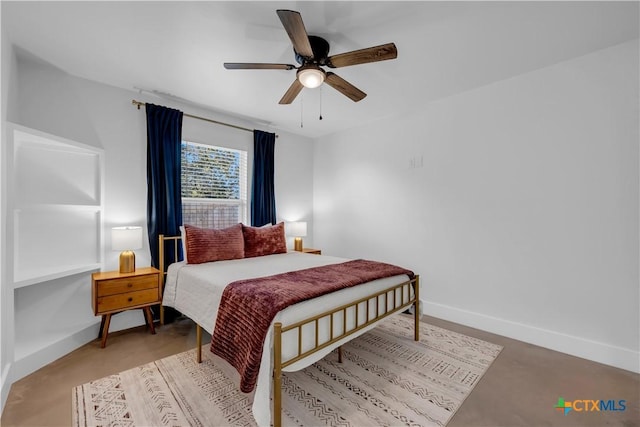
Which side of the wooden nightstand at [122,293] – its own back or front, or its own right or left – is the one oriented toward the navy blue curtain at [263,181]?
left

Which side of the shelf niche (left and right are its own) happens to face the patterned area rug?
front

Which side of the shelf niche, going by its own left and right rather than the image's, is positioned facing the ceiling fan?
front

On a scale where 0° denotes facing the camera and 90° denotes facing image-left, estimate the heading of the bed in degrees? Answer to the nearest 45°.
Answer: approximately 315°

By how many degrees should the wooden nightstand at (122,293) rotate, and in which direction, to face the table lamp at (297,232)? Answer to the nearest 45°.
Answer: approximately 90° to its left

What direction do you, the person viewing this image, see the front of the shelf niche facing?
facing the viewer and to the right of the viewer

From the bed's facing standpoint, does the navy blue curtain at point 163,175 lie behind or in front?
behind

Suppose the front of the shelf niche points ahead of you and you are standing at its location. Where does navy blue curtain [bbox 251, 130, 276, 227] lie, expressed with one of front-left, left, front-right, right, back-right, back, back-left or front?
front-left

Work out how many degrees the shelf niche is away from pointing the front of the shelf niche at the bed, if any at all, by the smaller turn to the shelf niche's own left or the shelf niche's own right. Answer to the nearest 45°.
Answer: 0° — it already faces it

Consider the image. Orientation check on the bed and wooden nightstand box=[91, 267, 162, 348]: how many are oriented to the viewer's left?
0

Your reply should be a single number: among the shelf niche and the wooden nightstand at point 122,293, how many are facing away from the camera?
0
